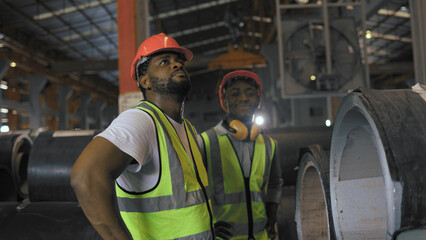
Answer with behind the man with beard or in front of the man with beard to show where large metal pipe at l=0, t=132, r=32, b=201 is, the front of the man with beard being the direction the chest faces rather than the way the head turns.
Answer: behind

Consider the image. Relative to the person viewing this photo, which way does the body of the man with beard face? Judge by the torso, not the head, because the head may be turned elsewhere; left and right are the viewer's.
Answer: facing the viewer and to the right of the viewer

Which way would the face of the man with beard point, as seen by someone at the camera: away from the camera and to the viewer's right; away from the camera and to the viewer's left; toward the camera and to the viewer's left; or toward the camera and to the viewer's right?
toward the camera and to the viewer's right

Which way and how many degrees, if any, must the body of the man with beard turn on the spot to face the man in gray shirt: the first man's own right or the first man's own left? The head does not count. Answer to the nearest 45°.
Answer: approximately 90° to the first man's own left

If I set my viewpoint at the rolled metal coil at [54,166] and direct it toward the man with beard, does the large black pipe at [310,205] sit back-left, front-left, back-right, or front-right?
front-left

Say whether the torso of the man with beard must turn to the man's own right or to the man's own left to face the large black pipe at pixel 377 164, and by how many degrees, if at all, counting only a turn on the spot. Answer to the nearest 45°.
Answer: approximately 45° to the man's own left

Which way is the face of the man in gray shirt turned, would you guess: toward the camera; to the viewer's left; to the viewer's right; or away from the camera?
toward the camera

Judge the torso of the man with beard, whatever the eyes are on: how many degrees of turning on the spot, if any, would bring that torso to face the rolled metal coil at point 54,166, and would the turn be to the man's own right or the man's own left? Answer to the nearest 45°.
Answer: approximately 135° to the man's own left

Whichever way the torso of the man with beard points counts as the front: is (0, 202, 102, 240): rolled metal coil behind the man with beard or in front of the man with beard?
behind

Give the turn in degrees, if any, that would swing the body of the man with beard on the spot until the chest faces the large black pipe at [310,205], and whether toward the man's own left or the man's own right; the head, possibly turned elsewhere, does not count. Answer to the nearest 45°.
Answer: approximately 90° to the man's own left
